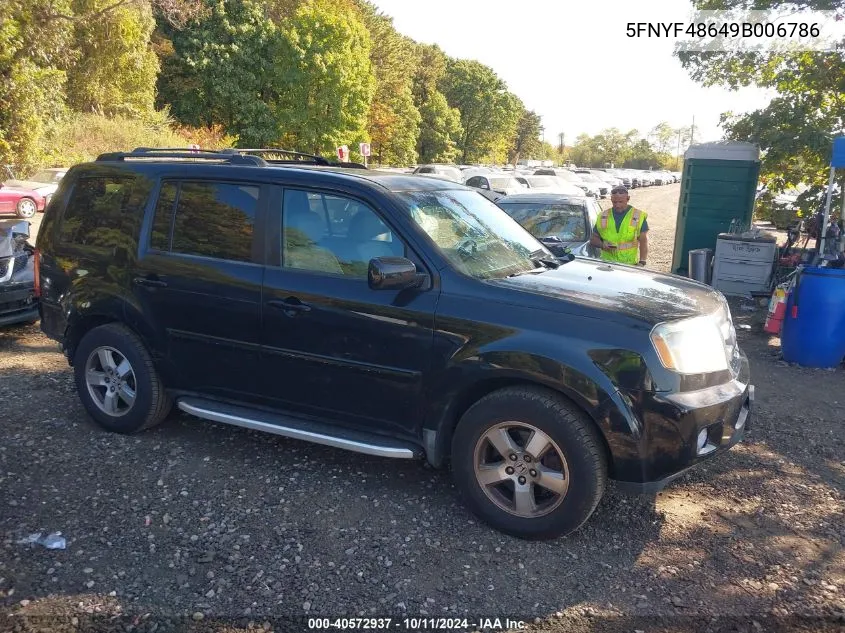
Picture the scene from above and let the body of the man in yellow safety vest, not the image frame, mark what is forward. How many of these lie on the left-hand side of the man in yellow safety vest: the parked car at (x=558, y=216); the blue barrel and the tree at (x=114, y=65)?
1

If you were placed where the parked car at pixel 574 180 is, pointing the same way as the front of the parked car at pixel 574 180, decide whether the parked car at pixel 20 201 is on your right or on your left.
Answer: on your right

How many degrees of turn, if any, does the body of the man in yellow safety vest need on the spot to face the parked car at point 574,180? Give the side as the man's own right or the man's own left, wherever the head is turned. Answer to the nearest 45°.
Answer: approximately 180°

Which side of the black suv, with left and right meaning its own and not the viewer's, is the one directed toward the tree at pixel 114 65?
back

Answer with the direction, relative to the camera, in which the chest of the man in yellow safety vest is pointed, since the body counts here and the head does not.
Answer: toward the camera

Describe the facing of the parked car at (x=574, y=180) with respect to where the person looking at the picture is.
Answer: facing the viewer and to the right of the viewer

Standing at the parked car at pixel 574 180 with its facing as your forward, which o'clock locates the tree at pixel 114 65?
The tree is roughly at 4 o'clock from the parked car.

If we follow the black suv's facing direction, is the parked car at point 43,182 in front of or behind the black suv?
behind

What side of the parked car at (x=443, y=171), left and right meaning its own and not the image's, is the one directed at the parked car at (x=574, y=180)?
left
